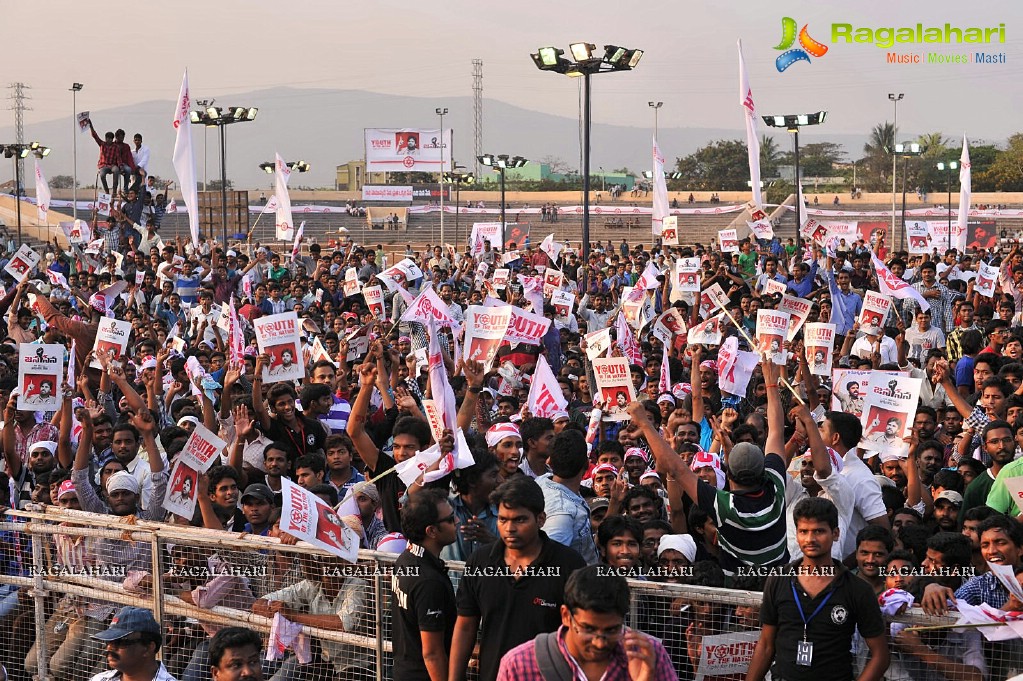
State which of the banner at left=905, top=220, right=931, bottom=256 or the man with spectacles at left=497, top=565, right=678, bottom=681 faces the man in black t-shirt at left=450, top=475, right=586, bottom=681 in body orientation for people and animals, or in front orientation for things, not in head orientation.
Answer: the banner

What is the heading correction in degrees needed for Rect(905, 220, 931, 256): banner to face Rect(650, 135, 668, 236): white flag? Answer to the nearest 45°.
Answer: approximately 90° to its right

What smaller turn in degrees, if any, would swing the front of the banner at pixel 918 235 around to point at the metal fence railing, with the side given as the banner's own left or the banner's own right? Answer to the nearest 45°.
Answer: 0° — it already faces it

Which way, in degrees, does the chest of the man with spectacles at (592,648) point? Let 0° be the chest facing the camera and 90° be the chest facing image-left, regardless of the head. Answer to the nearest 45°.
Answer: approximately 0°

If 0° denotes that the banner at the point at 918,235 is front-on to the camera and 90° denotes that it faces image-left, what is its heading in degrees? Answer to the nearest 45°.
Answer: approximately 0°

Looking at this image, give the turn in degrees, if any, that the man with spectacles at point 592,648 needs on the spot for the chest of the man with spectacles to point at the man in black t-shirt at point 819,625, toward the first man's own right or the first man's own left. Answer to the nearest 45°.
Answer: approximately 135° to the first man's own left

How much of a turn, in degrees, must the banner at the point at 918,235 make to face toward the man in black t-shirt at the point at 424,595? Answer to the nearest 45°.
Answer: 0° — it already faces them

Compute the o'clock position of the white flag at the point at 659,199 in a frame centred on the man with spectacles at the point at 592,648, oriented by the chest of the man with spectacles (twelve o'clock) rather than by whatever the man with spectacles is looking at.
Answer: The white flag is roughly at 6 o'clock from the man with spectacles.

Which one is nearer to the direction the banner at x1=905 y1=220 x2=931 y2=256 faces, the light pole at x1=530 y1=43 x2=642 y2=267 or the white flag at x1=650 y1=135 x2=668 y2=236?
the light pole

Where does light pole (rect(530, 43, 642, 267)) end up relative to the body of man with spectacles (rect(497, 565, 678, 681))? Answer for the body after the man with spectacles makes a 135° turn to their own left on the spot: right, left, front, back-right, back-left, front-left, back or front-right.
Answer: front-left

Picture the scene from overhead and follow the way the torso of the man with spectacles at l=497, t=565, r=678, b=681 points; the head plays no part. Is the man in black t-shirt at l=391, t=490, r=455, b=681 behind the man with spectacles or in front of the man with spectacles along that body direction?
behind
